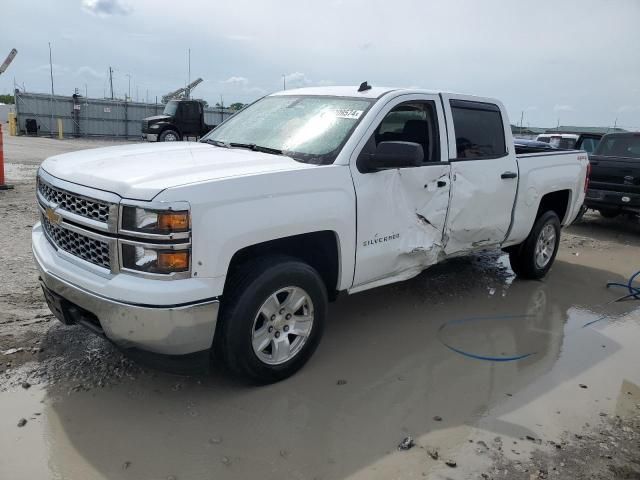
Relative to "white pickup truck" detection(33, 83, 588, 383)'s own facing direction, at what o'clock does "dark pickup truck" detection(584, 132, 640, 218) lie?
The dark pickup truck is roughly at 6 o'clock from the white pickup truck.

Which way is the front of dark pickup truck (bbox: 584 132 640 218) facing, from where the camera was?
facing away from the viewer

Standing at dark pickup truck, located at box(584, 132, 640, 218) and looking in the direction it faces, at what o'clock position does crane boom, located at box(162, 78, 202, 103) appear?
The crane boom is roughly at 10 o'clock from the dark pickup truck.

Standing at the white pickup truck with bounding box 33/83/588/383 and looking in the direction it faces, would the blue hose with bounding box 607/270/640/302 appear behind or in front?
behind

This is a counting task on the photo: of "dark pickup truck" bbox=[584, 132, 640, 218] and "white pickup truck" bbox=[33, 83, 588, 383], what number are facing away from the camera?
1

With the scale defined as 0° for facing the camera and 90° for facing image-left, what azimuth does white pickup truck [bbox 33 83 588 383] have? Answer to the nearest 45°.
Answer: approximately 45°

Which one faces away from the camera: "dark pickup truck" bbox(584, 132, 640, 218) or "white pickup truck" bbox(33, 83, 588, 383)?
the dark pickup truck

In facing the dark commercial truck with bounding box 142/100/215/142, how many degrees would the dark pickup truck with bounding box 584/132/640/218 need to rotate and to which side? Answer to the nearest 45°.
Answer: approximately 90° to its left

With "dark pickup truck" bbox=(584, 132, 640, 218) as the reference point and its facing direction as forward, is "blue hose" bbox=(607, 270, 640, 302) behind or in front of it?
behind

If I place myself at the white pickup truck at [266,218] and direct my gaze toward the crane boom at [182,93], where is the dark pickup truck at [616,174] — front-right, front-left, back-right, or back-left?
front-right

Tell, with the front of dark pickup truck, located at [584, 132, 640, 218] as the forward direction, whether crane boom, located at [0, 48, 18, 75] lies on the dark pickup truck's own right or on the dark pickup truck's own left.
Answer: on the dark pickup truck's own left

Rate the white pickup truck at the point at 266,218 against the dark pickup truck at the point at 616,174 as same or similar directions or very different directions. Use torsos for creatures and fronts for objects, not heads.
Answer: very different directions

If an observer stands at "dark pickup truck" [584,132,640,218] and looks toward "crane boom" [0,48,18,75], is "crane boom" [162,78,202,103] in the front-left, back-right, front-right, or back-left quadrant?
front-right

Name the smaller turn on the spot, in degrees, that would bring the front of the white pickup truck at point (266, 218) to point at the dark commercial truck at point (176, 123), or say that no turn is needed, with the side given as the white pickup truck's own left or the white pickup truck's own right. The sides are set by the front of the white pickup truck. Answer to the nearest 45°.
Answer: approximately 135° to the white pickup truck's own right

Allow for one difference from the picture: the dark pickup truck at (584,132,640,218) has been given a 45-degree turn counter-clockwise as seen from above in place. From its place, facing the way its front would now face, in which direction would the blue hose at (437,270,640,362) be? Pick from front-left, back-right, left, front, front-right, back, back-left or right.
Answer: back-left
